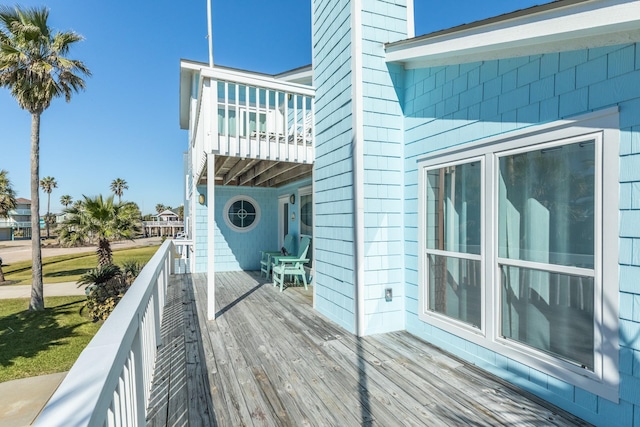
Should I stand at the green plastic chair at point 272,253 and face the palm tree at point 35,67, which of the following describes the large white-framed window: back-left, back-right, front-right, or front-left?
back-left

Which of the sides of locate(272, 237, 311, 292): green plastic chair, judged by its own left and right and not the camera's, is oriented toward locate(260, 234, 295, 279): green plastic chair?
right

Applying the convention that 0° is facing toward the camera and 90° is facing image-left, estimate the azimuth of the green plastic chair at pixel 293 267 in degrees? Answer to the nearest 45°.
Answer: approximately 90°

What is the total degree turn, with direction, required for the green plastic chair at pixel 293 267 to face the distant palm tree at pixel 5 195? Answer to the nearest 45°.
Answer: approximately 45° to its right

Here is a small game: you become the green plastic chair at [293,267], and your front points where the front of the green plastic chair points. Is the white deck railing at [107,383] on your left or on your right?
on your left

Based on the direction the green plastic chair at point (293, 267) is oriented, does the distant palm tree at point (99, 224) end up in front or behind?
in front

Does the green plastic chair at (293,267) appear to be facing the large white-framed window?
no
